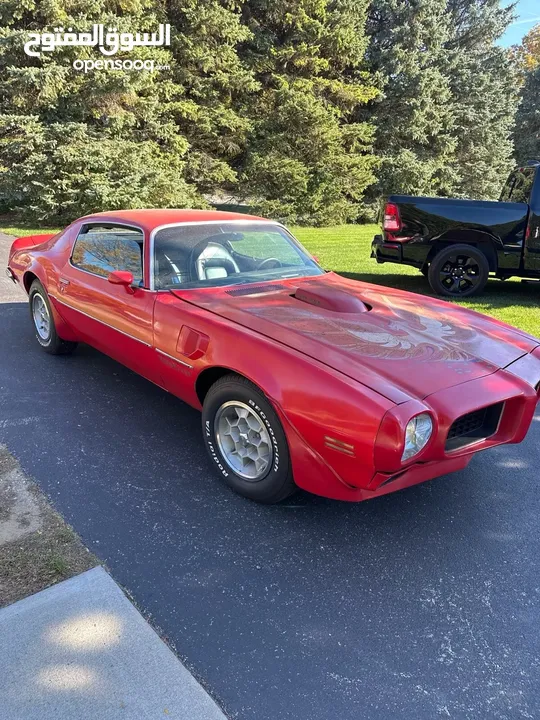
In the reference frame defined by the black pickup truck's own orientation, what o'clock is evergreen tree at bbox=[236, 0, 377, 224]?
The evergreen tree is roughly at 8 o'clock from the black pickup truck.

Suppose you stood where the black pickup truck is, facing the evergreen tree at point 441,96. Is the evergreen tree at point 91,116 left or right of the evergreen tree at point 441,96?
left

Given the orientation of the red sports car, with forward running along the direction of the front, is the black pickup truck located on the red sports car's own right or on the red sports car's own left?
on the red sports car's own left

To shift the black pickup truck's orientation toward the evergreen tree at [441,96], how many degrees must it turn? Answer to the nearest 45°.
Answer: approximately 90° to its left

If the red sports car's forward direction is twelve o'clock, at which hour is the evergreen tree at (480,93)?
The evergreen tree is roughly at 8 o'clock from the red sports car.

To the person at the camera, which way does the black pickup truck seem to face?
facing to the right of the viewer

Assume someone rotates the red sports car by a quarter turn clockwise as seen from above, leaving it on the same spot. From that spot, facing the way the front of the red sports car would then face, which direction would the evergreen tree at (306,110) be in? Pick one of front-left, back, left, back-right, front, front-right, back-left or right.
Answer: back-right

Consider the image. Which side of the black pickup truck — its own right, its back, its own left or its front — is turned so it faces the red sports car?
right

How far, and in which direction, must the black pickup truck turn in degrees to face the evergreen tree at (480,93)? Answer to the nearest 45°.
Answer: approximately 90° to its left

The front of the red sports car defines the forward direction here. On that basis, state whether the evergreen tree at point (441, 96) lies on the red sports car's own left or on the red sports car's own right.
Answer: on the red sports car's own left

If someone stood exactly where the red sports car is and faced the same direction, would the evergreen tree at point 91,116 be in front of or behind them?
behind
